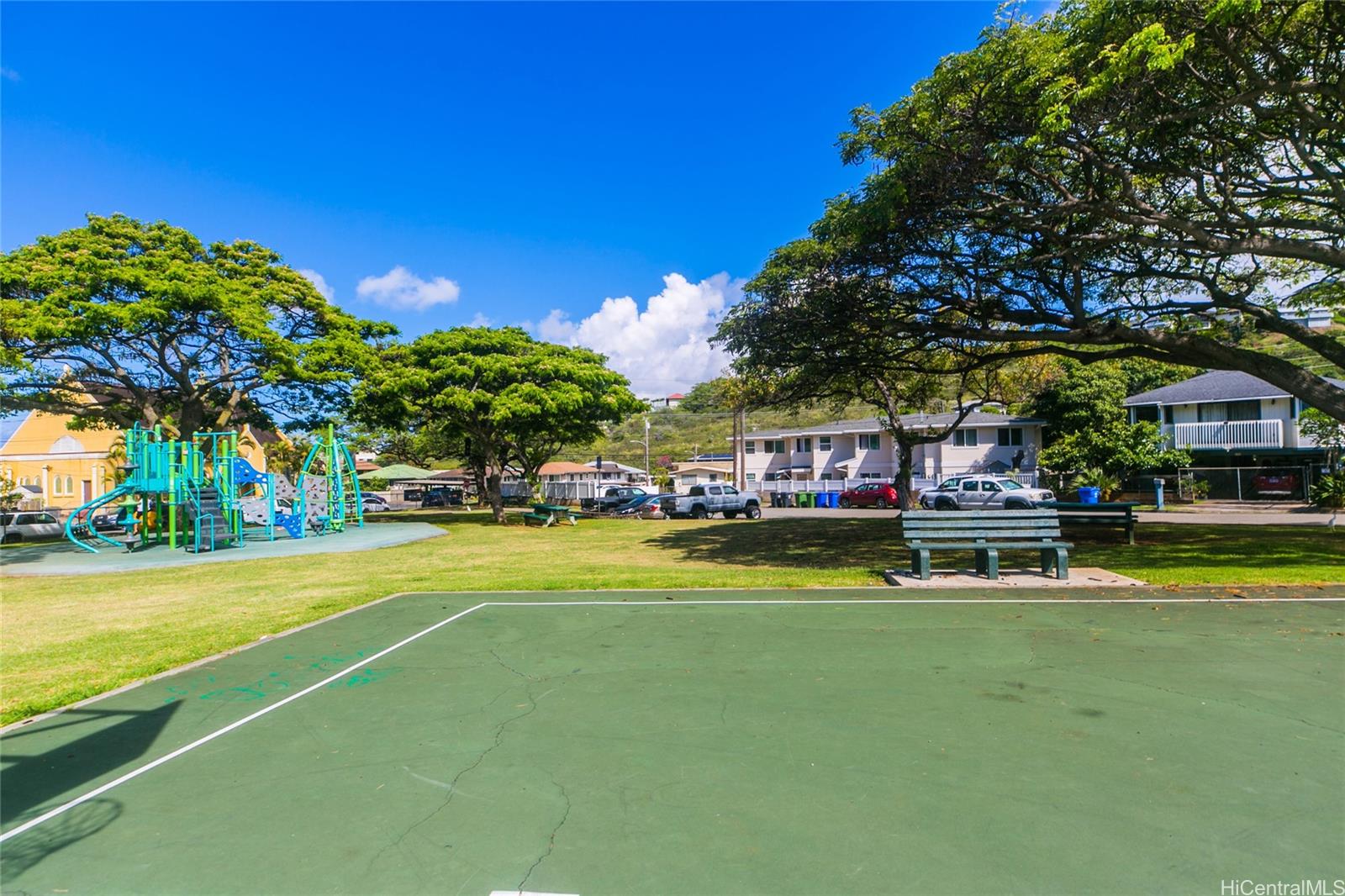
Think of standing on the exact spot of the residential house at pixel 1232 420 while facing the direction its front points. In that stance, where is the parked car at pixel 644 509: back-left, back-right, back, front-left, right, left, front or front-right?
front-right

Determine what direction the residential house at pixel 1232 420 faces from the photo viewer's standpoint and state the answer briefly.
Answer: facing the viewer

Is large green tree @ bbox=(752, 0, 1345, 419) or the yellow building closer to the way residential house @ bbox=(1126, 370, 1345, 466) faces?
the large green tree

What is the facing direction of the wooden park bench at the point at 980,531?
toward the camera

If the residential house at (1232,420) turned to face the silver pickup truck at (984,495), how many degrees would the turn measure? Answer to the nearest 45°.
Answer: approximately 45° to its right

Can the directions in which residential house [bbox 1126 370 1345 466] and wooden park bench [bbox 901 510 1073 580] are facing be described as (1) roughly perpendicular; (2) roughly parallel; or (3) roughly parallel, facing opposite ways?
roughly parallel

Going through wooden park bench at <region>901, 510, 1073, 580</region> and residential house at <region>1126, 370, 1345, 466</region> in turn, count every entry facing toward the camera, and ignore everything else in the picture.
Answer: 2

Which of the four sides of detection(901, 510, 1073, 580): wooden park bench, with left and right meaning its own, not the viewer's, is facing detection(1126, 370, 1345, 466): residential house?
back

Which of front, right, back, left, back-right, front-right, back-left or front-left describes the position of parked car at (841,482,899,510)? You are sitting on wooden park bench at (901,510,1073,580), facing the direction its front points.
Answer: back

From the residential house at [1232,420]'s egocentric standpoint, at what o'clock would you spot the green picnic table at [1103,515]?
The green picnic table is roughly at 12 o'clock from the residential house.
